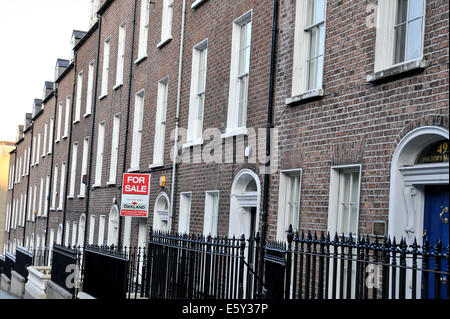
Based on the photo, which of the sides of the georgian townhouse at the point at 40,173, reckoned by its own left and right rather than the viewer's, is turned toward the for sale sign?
left

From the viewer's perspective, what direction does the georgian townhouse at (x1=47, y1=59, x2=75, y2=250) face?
to the viewer's left

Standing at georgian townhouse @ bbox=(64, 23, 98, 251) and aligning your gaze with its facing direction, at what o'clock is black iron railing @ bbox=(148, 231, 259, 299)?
The black iron railing is roughly at 9 o'clock from the georgian townhouse.

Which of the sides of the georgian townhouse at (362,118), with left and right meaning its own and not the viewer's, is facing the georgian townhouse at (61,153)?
right

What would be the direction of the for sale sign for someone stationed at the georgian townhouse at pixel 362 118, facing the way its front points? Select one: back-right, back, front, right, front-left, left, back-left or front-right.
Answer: right

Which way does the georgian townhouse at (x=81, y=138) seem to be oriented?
to the viewer's left

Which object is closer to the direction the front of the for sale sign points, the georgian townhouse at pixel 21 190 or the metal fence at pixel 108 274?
the metal fence

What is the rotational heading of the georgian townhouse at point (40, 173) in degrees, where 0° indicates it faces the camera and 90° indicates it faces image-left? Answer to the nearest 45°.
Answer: approximately 90°

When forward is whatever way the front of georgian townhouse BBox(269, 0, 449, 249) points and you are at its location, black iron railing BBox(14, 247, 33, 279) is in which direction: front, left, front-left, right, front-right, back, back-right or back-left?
right

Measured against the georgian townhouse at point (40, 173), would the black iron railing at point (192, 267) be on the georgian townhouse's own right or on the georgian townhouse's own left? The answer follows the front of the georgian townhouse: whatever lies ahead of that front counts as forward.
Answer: on the georgian townhouse's own left

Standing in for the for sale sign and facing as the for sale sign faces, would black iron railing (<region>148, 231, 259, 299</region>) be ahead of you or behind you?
ahead

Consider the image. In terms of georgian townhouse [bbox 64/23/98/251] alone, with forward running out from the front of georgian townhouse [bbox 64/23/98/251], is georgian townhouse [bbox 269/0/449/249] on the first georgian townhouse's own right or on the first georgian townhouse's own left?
on the first georgian townhouse's own left
